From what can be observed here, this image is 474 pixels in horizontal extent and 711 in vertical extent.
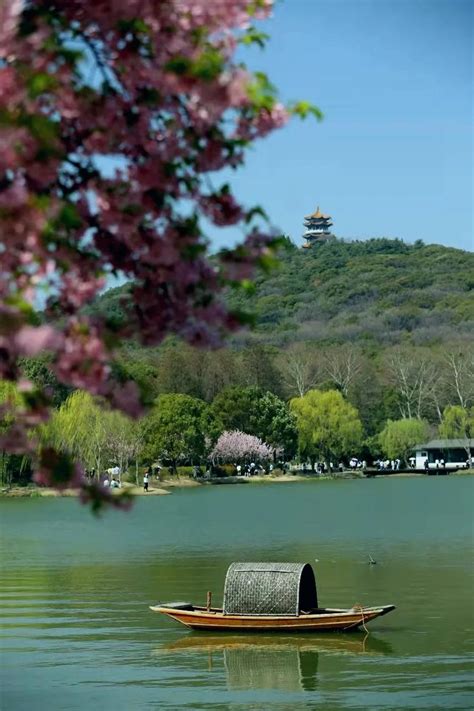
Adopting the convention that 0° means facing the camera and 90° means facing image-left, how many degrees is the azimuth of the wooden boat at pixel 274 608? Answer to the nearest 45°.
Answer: approximately 270°

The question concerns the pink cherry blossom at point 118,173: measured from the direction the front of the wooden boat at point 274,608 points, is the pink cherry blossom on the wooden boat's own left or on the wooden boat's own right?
on the wooden boat's own right
